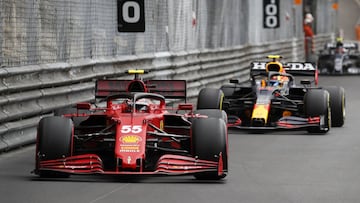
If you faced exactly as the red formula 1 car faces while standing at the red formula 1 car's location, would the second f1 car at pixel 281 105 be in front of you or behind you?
behind

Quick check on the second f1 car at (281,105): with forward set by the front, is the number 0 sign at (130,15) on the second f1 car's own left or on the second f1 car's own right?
on the second f1 car's own right

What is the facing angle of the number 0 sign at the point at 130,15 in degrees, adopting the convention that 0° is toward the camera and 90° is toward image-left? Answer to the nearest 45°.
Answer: approximately 0°

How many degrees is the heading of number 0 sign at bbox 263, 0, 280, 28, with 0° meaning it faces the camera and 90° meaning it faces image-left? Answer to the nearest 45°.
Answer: approximately 0°

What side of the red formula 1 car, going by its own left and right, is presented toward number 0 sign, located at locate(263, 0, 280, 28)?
back

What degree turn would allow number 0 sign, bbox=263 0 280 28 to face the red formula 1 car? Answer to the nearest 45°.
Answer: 0° — it already faces it

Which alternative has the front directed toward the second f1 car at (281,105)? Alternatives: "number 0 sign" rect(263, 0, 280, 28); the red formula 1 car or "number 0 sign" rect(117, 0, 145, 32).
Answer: "number 0 sign" rect(263, 0, 280, 28)

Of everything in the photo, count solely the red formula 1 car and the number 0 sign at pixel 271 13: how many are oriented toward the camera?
2

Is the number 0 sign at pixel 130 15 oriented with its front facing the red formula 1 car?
yes

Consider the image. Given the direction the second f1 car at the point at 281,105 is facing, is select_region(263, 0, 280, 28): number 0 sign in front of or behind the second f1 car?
behind
